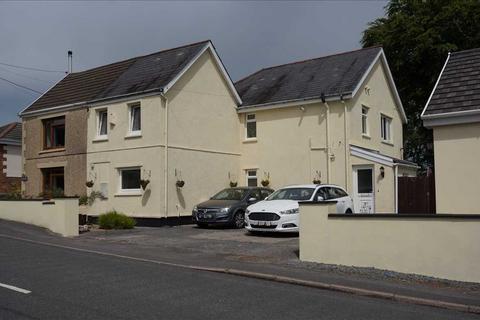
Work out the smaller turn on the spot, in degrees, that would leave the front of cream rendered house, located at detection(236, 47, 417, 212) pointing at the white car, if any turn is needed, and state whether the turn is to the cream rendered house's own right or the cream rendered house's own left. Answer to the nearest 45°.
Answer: approximately 45° to the cream rendered house's own right

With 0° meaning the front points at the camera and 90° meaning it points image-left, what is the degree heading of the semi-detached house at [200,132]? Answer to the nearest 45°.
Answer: approximately 45°

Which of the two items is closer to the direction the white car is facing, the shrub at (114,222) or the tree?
the shrub

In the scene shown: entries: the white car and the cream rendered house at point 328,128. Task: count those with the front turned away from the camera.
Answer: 0

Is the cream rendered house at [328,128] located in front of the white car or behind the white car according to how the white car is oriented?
behind

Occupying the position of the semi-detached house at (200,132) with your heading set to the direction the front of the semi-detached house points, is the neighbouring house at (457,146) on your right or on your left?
on your left

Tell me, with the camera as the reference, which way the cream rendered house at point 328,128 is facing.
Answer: facing the viewer and to the right of the viewer

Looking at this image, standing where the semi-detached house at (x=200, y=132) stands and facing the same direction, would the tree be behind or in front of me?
behind

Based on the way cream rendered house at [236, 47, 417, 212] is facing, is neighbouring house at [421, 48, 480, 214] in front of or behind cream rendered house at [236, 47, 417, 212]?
in front

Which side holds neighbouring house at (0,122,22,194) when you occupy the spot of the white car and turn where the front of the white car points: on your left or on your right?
on your right

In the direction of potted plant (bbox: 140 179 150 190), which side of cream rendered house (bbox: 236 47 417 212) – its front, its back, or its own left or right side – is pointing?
right

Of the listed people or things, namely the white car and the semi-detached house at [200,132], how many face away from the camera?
0

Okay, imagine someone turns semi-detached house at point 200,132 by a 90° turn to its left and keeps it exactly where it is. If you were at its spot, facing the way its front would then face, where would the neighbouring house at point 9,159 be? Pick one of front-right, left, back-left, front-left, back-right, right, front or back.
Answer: back

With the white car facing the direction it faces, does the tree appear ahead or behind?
behind

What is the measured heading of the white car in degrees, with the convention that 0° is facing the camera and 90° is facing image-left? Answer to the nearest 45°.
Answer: approximately 45°
